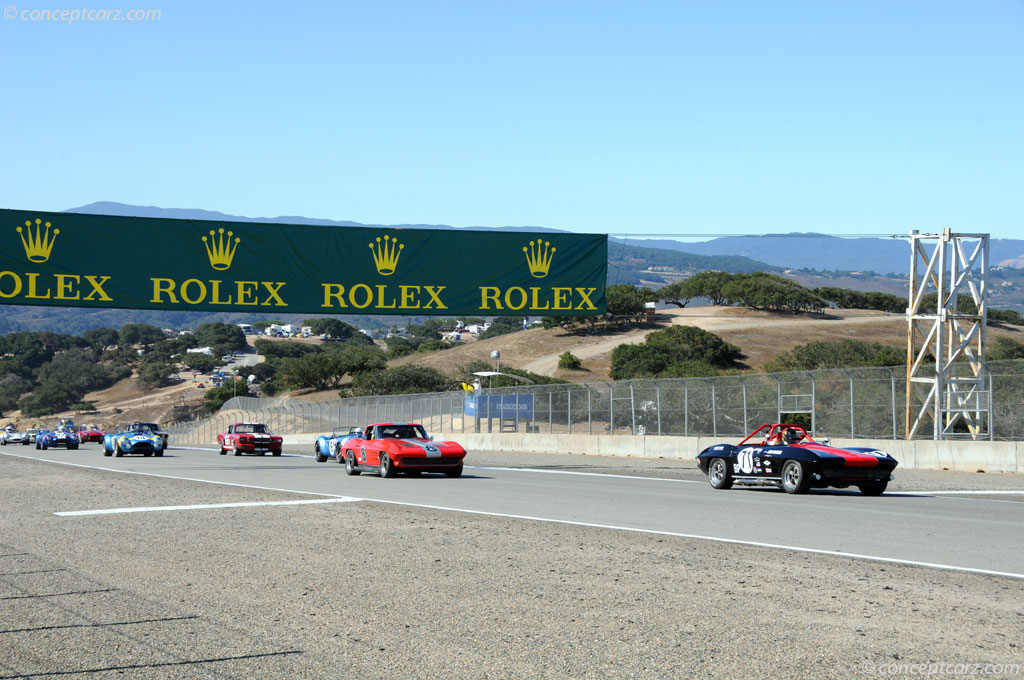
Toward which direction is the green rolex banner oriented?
toward the camera

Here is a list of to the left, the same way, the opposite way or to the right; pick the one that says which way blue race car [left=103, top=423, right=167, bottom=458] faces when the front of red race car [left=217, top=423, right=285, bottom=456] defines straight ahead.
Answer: the same way

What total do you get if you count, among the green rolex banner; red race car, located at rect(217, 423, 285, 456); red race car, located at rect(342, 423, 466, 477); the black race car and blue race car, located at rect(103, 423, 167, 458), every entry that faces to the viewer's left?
0

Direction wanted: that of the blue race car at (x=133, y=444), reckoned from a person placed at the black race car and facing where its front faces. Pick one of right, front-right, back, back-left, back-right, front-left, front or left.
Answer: back

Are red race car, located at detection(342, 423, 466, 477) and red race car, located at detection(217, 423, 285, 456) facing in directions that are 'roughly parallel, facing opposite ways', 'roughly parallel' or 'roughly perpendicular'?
roughly parallel

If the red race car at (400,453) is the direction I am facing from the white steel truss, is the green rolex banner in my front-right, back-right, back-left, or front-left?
front-right

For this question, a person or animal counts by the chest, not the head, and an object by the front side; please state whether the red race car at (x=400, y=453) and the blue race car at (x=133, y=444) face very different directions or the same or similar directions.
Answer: same or similar directions

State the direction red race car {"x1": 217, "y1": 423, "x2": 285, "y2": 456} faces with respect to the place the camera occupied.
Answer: facing the viewer and to the right of the viewer

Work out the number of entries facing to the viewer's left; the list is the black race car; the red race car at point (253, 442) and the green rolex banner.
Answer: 0

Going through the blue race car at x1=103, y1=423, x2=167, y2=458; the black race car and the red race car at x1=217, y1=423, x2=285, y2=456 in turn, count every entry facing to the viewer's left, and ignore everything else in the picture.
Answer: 0

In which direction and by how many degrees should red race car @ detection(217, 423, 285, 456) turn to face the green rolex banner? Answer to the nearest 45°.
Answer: approximately 45° to its right
